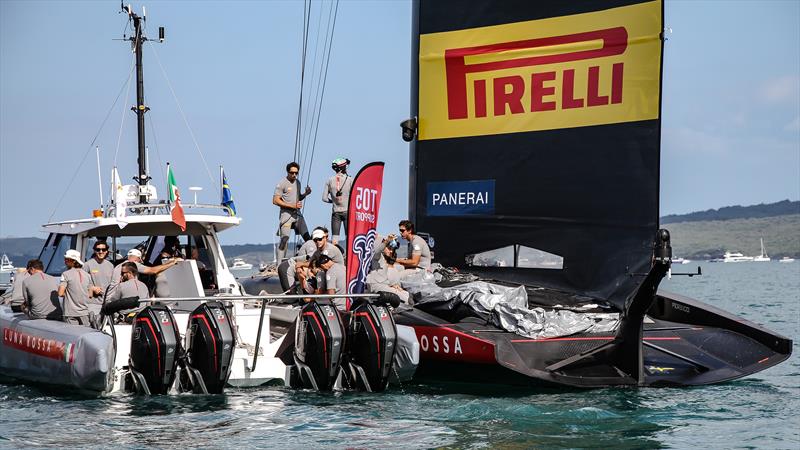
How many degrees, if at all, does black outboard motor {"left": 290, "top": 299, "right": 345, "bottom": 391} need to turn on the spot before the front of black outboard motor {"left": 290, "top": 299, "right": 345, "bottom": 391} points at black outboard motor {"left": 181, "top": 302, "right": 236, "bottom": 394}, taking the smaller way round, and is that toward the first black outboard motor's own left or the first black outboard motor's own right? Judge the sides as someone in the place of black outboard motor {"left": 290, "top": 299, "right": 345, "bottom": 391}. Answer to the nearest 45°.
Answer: approximately 45° to the first black outboard motor's own left

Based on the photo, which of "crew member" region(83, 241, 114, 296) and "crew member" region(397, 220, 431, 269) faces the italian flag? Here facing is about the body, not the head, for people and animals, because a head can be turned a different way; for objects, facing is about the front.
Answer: "crew member" region(397, 220, 431, 269)

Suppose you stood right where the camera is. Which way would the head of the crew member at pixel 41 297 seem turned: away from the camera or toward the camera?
away from the camera

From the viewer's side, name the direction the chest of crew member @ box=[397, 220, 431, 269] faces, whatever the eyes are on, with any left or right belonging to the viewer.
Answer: facing to the left of the viewer

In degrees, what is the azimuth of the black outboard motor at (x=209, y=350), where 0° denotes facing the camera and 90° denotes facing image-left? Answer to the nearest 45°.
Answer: approximately 135°

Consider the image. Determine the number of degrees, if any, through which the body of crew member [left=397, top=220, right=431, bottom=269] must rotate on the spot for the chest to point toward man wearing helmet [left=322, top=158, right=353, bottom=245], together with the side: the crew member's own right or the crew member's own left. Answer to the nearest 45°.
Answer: approximately 45° to the crew member's own right

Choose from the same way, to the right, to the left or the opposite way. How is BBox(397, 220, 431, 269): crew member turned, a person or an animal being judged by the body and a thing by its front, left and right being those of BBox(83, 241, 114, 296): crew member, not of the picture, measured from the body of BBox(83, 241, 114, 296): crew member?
to the right

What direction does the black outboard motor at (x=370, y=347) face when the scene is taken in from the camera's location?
facing away from the viewer and to the left of the viewer

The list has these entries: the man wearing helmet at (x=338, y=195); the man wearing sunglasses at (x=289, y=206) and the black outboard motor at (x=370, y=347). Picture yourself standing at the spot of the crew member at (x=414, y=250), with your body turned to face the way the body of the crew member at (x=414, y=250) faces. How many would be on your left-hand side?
1

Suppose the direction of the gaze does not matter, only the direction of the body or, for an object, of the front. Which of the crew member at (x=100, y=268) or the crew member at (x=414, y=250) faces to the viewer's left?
the crew member at (x=414, y=250)

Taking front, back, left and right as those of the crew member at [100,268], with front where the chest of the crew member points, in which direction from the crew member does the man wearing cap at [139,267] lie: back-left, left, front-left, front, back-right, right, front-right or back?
left
